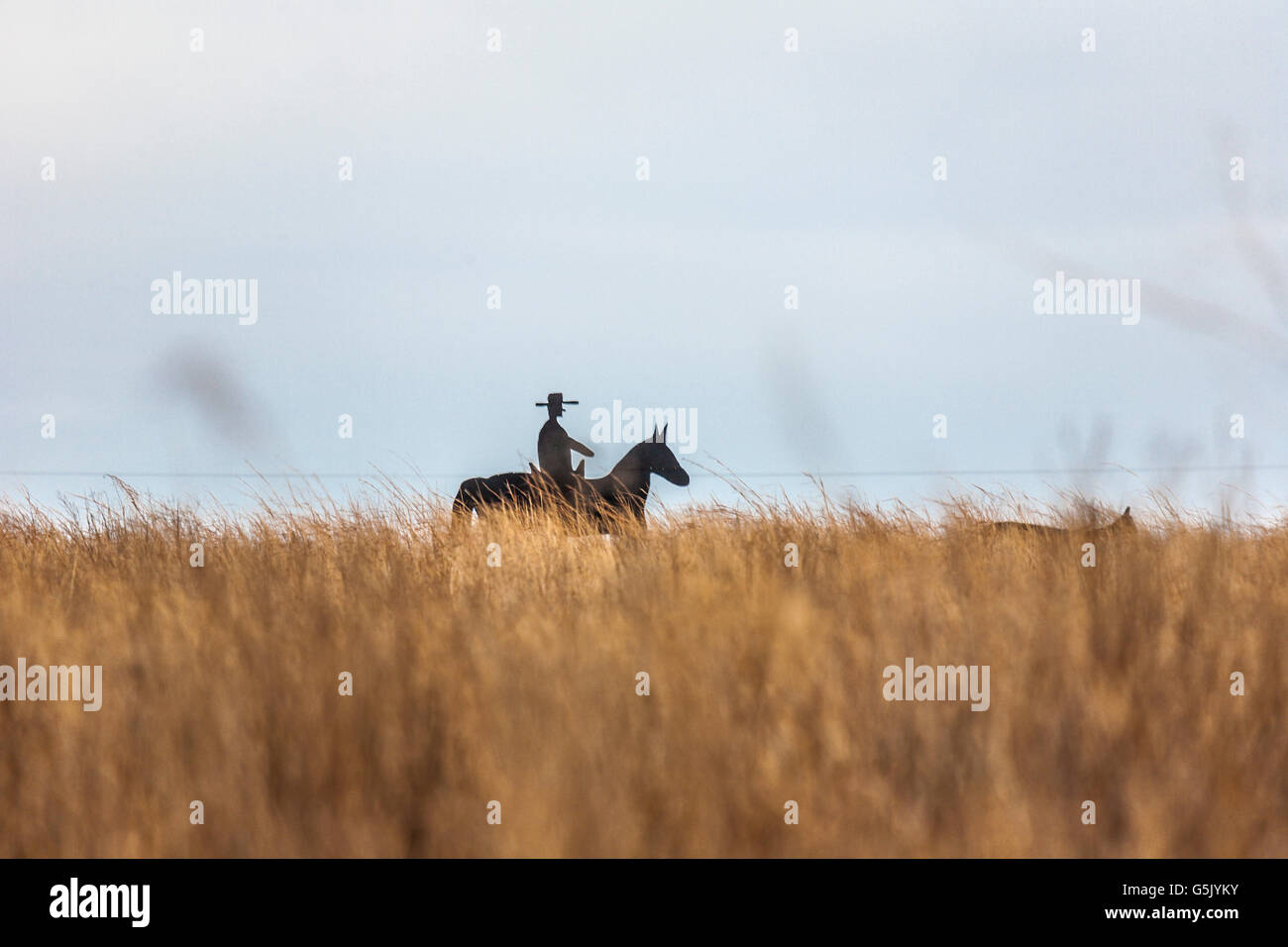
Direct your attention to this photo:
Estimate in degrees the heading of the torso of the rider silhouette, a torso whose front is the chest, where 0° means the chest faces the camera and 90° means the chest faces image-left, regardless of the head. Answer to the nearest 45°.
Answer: approximately 270°

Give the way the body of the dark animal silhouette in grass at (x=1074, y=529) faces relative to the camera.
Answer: to the viewer's right

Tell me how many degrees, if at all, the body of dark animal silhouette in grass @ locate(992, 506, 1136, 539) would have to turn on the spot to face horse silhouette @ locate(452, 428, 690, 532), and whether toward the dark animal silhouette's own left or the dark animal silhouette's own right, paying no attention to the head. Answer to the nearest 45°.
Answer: approximately 135° to the dark animal silhouette's own left

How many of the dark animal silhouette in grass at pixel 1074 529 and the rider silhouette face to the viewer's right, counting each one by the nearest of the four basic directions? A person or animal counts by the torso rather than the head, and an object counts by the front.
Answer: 2

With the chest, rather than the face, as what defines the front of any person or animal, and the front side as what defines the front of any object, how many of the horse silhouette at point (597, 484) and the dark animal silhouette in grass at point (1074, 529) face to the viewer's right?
2

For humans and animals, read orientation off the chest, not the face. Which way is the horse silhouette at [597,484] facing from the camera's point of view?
to the viewer's right
